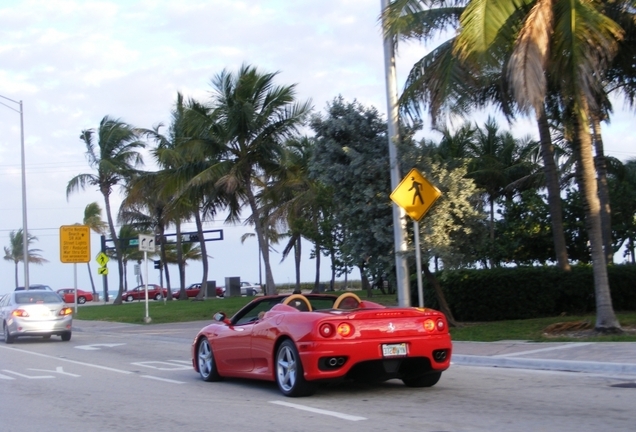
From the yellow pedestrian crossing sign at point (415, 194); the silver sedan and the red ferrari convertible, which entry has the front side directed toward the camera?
the yellow pedestrian crossing sign

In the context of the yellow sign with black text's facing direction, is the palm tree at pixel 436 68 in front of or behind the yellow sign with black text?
in front

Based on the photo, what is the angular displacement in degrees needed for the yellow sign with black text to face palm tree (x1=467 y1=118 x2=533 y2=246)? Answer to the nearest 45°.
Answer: approximately 90° to its left

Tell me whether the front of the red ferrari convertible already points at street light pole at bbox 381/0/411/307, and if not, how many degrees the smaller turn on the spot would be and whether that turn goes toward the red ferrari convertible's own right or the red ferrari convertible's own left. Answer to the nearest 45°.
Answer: approximately 45° to the red ferrari convertible's own right

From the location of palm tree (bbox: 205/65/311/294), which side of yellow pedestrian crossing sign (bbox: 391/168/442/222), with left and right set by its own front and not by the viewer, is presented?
back

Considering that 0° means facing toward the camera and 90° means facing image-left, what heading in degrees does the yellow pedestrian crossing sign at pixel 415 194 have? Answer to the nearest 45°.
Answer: approximately 0°

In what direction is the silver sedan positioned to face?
away from the camera

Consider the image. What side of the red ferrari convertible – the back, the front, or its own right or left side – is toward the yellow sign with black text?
front

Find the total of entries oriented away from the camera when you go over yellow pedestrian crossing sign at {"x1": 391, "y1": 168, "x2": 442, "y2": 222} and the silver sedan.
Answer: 1

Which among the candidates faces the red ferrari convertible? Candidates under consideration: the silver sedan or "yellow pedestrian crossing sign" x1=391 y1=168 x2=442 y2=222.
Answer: the yellow pedestrian crossing sign

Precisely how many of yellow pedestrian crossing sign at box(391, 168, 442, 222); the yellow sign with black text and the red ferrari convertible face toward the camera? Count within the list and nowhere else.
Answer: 2

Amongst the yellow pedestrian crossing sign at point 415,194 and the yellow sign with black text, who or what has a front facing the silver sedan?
the yellow sign with black text

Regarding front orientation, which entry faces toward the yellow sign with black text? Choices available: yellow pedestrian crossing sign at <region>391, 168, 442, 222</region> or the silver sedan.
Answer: the silver sedan

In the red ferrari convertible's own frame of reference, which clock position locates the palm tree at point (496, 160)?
The palm tree is roughly at 2 o'clock from the red ferrari convertible.

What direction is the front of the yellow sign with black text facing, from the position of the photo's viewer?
facing the viewer

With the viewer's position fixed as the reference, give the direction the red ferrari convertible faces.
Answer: facing away from the viewer and to the left of the viewer
